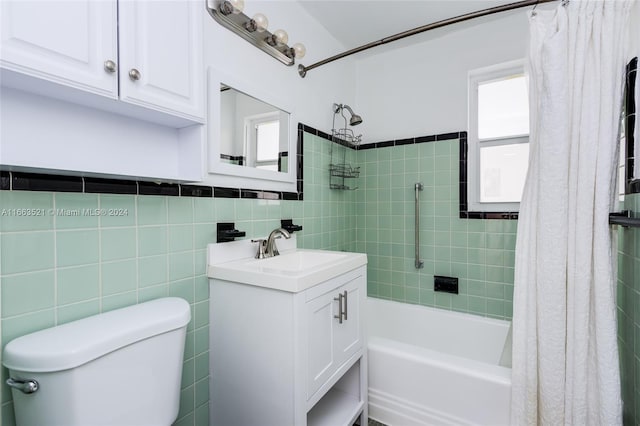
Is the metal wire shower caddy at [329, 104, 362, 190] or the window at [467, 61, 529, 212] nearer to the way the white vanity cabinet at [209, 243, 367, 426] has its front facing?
the window

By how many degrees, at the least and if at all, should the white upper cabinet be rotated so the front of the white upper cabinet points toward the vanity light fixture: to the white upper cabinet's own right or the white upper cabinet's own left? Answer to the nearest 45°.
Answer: approximately 90° to the white upper cabinet's own left

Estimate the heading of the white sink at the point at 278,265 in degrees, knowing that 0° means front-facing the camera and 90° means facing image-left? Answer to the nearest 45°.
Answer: approximately 315°

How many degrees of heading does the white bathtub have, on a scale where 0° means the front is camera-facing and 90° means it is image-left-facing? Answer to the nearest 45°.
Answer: approximately 45°
